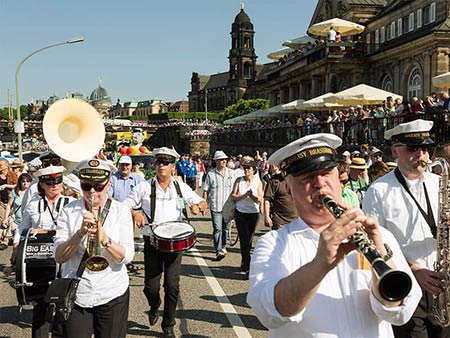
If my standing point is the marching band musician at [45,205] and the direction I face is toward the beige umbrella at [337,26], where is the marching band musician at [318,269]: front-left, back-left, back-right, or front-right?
back-right

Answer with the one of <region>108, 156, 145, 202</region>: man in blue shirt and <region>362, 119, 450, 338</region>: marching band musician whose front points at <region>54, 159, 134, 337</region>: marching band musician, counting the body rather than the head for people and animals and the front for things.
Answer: the man in blue shirt

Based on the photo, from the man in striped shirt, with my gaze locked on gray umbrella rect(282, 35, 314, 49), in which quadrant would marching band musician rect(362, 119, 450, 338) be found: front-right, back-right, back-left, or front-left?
back-right

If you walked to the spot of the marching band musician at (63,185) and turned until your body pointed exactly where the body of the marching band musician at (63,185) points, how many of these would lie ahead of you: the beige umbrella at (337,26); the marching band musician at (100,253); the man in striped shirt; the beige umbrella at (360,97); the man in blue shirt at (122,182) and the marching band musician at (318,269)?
2

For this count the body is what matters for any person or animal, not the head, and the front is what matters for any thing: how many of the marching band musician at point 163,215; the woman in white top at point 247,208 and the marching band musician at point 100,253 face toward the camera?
3

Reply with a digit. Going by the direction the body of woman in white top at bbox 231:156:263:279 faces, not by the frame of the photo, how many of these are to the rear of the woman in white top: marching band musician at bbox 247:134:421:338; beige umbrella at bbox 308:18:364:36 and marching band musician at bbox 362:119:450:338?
1

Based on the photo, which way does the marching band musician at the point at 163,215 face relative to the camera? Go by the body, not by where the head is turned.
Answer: toward the camera

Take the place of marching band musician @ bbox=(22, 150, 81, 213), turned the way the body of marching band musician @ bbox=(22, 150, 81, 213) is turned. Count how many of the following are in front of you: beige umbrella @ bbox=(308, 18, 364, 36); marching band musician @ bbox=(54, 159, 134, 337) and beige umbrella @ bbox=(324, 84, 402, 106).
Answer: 1

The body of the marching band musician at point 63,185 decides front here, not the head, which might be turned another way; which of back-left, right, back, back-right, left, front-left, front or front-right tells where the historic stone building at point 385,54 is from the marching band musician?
back-left

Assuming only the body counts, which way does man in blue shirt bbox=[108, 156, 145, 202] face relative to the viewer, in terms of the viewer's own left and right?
facing the viewer

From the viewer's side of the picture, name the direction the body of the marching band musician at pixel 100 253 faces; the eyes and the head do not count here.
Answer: toward the camera

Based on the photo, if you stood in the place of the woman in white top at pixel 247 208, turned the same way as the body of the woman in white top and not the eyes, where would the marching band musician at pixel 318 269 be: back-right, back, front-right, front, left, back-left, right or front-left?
front

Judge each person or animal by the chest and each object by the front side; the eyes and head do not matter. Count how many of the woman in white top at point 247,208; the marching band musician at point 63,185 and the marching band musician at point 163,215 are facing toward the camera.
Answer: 3

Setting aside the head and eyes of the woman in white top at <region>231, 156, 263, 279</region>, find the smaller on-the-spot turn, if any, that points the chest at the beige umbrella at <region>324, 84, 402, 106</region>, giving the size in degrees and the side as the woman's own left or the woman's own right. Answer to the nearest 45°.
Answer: approximately 180°

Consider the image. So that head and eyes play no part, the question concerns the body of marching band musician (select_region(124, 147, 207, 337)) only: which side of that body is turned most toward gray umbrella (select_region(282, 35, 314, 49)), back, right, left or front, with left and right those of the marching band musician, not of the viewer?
back

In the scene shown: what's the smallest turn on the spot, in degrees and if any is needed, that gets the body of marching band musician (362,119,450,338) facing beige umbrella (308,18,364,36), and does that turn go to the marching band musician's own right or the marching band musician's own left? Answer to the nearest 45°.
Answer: approximately 135° to the marching band musician's own left
